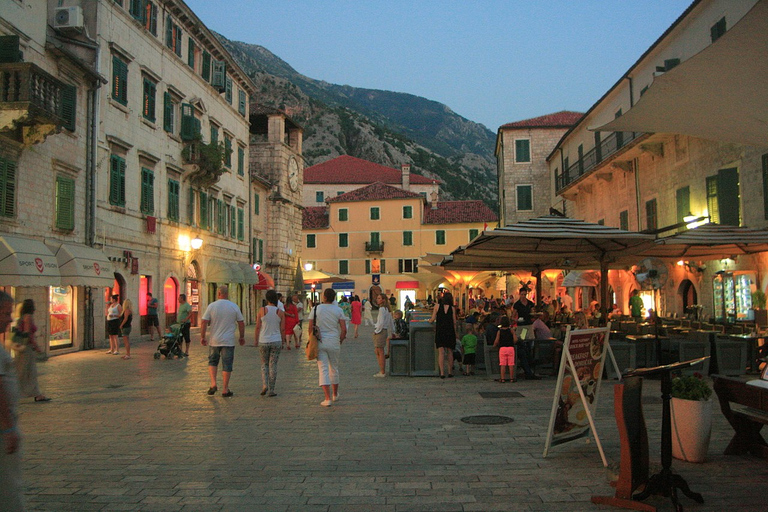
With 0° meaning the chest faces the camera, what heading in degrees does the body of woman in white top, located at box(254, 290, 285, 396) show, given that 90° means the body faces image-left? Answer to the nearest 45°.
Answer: approximately 180°

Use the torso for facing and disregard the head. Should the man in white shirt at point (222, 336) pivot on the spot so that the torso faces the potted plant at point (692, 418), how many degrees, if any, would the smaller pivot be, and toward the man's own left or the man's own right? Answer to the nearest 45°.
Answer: approximately 135° to the man's own right

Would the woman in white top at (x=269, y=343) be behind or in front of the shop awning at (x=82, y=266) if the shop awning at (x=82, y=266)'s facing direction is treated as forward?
in front

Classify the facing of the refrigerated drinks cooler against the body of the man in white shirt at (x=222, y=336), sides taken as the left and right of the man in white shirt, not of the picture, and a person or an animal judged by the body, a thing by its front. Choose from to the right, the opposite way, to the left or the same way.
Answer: to the left

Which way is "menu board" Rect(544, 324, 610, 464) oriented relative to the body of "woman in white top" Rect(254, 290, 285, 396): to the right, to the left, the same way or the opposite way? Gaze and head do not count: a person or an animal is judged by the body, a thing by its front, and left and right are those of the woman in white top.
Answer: the opposite way

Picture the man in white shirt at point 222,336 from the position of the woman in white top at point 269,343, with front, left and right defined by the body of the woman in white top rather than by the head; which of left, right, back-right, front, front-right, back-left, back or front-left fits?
left

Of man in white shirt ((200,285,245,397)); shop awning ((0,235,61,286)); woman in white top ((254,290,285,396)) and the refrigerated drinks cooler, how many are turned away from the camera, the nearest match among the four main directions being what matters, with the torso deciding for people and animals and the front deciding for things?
2

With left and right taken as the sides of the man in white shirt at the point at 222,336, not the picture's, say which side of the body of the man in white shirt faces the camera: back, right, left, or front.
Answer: back

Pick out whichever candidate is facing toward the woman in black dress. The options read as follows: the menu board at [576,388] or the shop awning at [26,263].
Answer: the shop awning

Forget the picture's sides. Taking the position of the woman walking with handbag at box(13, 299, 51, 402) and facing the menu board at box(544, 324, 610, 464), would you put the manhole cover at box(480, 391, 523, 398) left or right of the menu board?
left

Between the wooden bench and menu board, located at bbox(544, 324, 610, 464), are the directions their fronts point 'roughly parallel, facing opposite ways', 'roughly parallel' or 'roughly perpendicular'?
roughly perpendicular

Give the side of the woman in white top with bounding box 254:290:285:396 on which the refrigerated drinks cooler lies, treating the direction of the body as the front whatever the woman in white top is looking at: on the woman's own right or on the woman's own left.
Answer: on the woman's own right

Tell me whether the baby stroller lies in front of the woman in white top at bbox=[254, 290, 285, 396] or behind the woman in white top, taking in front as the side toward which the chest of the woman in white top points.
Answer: in front

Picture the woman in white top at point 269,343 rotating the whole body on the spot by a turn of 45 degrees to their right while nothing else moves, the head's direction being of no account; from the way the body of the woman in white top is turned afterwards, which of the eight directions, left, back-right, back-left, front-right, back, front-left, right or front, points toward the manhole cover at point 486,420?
right

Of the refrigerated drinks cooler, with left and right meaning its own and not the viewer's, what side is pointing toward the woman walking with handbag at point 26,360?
front
